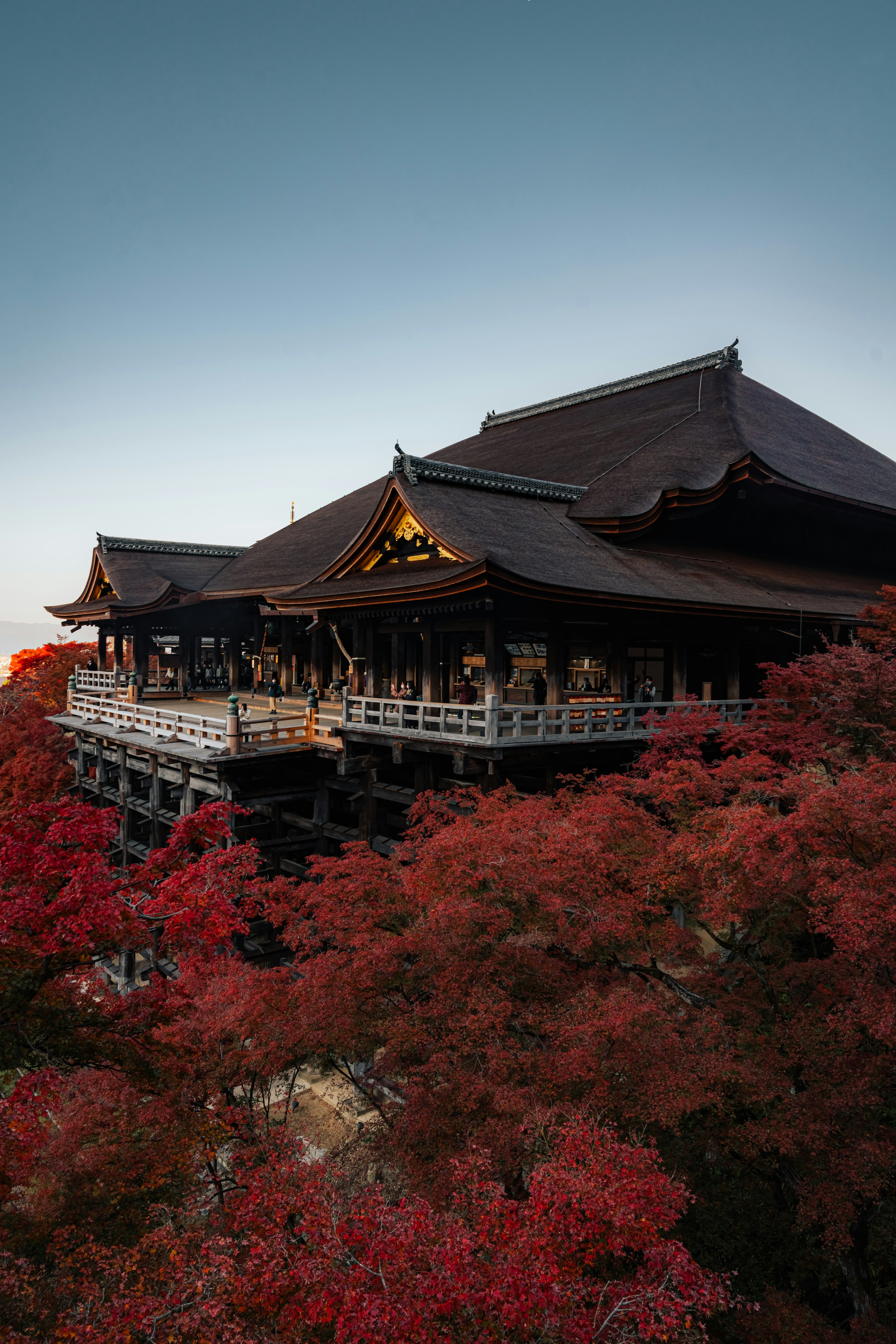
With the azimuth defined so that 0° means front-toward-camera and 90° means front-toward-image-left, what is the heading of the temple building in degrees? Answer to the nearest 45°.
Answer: approximately 45°
